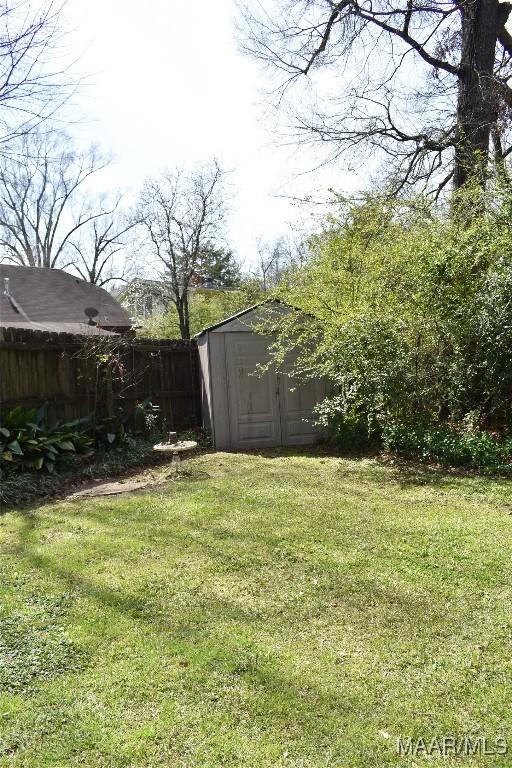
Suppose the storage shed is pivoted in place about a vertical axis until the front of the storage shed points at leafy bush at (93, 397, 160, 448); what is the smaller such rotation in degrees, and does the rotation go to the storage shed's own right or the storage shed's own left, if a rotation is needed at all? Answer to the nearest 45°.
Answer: approximately 90° to the storage shed's own right

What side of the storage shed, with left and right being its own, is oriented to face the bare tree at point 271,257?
back

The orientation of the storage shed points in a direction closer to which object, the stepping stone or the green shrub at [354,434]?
the stepping stone

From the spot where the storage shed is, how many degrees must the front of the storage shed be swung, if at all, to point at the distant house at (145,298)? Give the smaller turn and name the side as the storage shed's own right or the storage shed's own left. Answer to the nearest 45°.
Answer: approximately 180°

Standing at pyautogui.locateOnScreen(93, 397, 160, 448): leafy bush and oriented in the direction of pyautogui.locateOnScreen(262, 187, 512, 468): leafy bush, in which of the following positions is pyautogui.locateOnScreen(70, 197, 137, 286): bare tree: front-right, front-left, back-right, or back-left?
back-left

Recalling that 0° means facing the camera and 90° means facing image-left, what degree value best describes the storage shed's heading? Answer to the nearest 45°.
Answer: approximately 0°

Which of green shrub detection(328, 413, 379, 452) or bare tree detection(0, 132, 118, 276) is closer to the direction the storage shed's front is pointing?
the green shrub

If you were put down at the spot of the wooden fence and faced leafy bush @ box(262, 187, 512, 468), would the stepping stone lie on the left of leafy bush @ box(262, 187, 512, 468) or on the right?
right

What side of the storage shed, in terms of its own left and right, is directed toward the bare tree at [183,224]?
back
